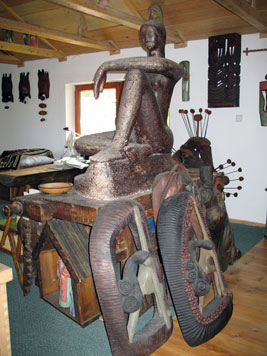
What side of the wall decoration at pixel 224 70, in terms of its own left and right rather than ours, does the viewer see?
front

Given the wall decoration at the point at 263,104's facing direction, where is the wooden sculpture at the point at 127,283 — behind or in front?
in front

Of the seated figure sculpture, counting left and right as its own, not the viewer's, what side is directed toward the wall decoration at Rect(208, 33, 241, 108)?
back

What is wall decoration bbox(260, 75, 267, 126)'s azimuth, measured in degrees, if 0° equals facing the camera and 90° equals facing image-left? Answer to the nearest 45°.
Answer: approximately 45°

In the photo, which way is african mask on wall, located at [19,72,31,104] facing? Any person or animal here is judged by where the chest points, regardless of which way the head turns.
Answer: toward the camera

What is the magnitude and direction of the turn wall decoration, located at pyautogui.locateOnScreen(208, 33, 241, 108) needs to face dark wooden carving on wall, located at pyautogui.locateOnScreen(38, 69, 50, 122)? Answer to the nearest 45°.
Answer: approximately 135° to its right

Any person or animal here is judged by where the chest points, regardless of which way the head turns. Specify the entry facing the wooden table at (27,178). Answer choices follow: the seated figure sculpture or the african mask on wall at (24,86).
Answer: the african mask on wall

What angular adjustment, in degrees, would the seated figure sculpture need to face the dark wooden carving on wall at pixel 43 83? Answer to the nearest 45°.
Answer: approximately 135° to its right

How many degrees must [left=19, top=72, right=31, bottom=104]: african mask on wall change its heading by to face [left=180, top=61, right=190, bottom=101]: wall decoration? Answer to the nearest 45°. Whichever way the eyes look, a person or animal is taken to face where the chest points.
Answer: approximately 45° to its left

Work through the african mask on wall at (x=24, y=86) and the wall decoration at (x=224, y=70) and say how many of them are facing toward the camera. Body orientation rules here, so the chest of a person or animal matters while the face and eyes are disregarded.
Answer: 2

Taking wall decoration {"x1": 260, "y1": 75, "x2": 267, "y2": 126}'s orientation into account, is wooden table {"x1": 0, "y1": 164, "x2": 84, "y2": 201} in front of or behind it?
in front

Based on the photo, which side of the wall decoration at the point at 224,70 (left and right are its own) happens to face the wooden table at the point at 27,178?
right

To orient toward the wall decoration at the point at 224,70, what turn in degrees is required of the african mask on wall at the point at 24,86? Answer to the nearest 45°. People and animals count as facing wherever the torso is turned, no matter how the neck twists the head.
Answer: approximately 45° to its left
